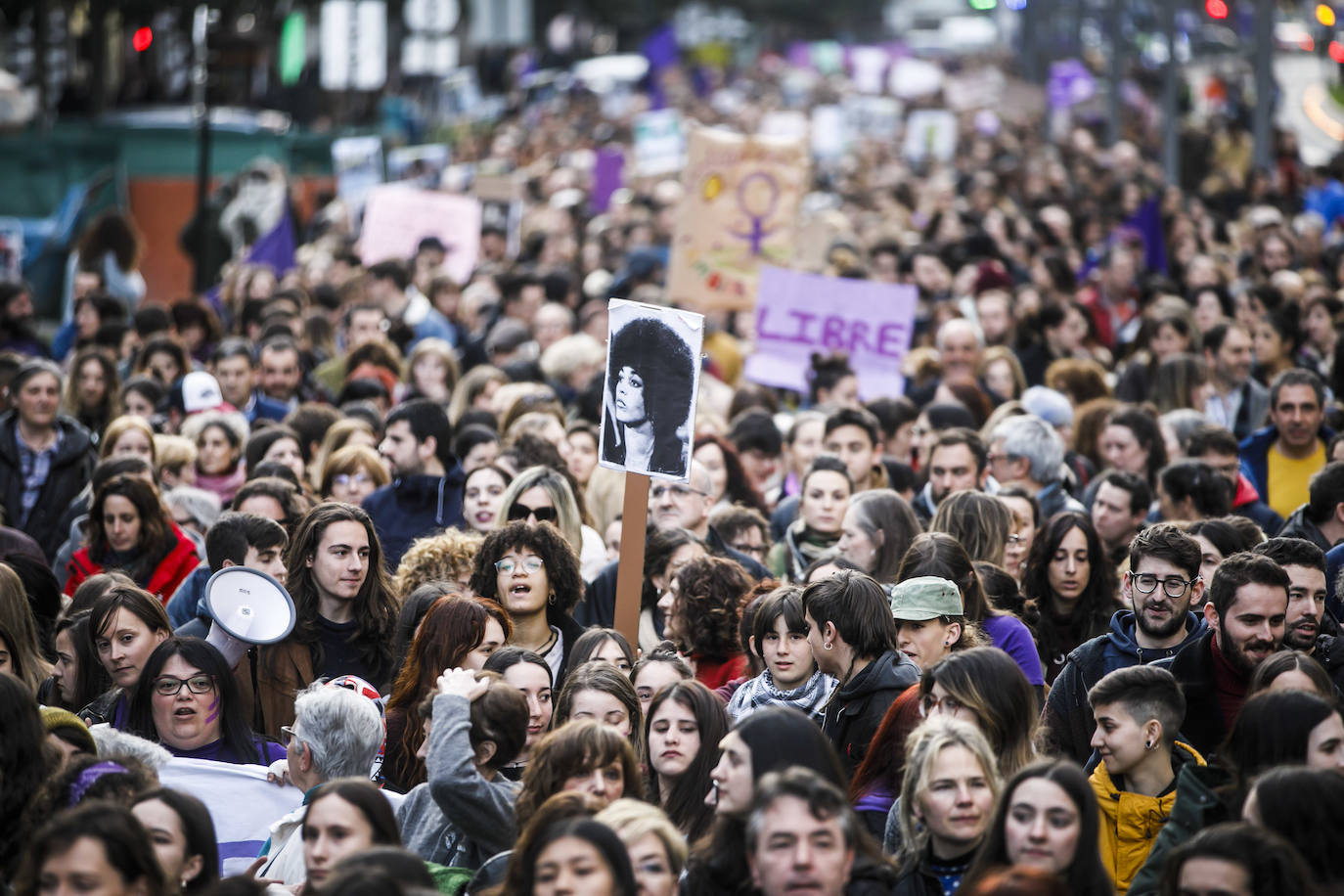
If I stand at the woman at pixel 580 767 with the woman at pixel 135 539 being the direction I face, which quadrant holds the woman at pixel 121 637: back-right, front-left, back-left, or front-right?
front-left

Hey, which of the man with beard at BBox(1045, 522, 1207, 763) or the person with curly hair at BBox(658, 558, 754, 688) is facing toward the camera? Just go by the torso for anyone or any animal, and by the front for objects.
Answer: the man with beard

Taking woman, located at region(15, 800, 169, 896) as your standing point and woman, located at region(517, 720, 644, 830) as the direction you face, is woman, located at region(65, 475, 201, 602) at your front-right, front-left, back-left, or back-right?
front-left

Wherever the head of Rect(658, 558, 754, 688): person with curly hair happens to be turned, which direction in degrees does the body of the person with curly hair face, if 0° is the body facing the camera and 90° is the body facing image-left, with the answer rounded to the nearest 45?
approximately 135°

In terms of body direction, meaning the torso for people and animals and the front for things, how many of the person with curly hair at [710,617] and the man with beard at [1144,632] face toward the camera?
1

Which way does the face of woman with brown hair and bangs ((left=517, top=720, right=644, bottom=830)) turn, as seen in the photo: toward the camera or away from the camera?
toward the camera

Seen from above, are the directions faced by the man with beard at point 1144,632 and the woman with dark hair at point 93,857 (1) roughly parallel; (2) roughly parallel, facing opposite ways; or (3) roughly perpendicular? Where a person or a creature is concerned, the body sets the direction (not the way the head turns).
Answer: roughly parallel

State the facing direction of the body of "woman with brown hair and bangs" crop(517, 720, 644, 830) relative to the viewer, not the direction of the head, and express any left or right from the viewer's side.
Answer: facing the viewer and to the right of the viewer

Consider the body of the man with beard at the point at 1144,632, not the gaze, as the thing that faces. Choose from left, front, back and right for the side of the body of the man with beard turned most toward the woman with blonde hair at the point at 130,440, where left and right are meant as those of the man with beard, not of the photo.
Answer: right

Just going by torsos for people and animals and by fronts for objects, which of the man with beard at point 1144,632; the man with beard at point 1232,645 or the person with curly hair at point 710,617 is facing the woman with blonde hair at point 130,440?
the person with curly hair

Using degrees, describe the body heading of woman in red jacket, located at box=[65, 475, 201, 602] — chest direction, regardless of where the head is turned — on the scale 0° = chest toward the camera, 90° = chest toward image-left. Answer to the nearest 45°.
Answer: approximately 45°

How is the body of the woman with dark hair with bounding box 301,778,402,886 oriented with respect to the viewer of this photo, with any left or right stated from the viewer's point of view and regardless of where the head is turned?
facing the viewer and to the left of the viewer

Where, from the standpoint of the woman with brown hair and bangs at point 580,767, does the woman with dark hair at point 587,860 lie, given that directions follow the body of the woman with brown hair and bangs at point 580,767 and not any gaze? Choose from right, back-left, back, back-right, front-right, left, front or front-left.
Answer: front-right

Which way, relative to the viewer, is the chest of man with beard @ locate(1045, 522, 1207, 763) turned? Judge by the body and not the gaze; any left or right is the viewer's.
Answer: facing the viewer

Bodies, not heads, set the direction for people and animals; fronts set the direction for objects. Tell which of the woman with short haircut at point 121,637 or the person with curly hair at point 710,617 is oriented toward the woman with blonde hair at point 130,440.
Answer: the person with curly hair

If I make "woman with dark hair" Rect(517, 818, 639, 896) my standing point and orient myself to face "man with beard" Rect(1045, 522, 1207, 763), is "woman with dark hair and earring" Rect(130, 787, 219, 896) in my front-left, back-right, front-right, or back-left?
back-left
